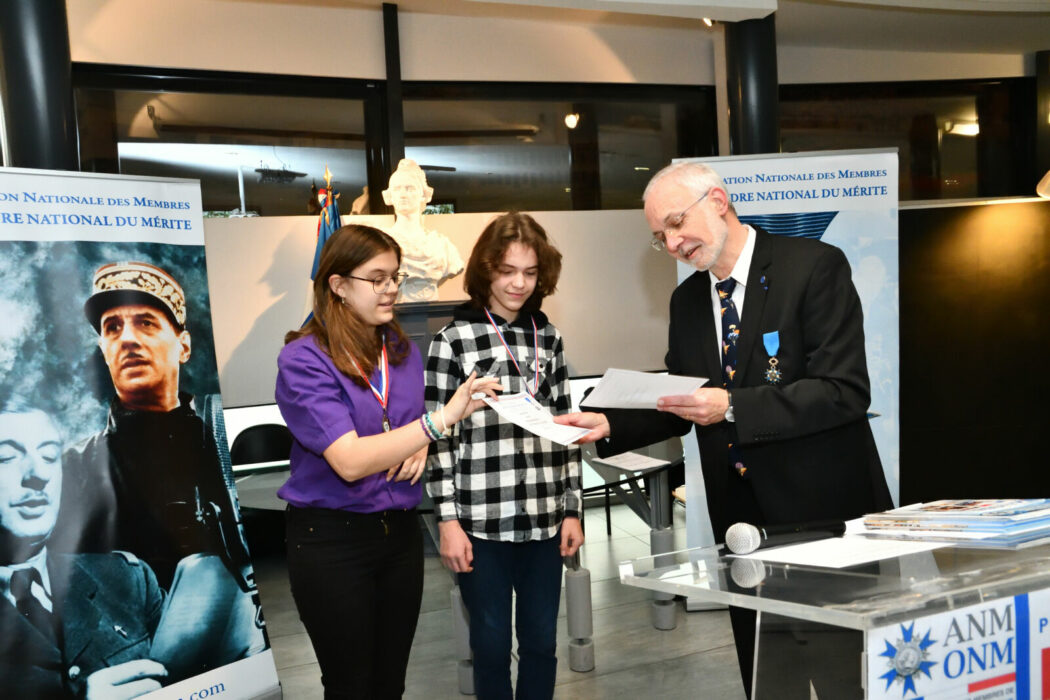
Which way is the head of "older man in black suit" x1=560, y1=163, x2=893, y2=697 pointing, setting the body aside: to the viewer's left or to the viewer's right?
to the viewer's left

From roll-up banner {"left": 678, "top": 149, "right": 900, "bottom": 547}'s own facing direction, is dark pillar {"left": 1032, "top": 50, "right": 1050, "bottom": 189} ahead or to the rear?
to the rear

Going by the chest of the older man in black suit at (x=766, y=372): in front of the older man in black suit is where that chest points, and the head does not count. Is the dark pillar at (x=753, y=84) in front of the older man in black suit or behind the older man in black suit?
behind

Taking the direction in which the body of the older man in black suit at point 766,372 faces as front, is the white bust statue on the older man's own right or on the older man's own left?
on the older man's own right

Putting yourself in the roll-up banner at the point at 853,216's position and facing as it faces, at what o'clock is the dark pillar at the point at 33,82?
The dark pillar is roughly at 2 o'clock from the roll-up banner.

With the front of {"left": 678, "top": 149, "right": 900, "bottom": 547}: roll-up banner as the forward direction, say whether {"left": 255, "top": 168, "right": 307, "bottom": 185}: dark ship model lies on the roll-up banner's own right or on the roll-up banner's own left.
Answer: on the roll-up banner's own right

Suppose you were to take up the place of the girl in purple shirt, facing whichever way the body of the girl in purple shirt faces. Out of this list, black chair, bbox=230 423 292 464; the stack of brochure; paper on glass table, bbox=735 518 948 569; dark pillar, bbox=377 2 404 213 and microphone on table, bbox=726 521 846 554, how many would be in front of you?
3

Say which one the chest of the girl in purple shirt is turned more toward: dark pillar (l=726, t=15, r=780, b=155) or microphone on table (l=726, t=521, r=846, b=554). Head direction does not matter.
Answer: the microphone on table

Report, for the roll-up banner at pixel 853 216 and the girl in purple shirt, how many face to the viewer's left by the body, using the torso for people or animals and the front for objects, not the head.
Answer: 0

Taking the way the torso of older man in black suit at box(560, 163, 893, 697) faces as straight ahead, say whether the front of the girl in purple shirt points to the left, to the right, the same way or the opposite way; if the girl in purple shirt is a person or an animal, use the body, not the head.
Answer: to the left

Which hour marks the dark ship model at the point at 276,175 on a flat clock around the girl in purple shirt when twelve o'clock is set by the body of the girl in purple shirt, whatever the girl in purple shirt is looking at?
The dark ship model is roughly at 7 o'clock from the girl in purple shirt.

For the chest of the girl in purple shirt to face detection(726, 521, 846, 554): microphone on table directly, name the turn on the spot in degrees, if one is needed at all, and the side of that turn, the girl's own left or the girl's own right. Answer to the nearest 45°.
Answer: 0° — they already face it

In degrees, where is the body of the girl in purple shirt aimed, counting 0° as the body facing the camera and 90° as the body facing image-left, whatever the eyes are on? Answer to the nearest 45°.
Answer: approximately 315°
